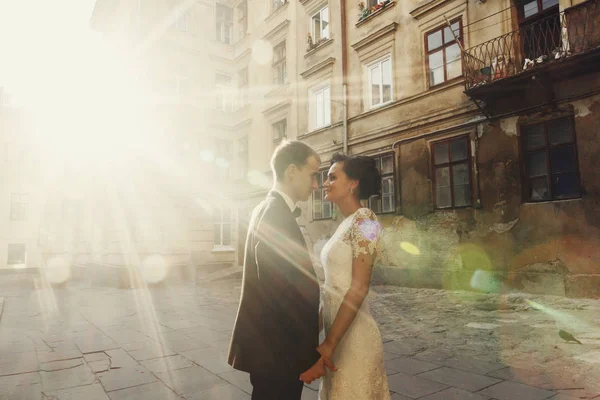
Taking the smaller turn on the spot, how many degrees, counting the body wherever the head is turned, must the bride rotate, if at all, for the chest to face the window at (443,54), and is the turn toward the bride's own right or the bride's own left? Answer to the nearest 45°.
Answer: approximately 90° to the bride's own right

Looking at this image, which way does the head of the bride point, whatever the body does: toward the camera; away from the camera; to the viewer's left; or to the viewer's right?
to the viewer's left

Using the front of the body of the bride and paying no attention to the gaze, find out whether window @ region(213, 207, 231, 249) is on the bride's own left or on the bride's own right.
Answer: on the bride's own right

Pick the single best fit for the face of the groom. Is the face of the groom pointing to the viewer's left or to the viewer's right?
to the viewer's right

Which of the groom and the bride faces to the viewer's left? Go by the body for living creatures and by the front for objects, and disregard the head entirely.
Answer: the bride

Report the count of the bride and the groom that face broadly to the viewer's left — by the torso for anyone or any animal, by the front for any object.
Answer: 1

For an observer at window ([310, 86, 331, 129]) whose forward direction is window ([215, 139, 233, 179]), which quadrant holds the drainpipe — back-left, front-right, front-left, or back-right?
back-left

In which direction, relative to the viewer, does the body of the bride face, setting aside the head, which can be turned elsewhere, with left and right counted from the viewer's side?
facing to the left of the viewer

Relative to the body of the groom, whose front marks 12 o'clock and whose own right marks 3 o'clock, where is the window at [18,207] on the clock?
The window is roughly at 8 o'clock from the groom.

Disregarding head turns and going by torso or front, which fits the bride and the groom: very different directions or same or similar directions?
very different directions

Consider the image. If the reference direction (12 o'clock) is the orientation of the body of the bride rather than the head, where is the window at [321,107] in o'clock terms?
The window is roughly at 3 o'clock from the bride.

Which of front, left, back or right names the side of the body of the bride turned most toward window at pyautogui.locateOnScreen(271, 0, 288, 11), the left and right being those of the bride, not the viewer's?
right

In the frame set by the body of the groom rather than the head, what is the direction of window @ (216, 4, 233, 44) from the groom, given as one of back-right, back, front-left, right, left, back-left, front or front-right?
left

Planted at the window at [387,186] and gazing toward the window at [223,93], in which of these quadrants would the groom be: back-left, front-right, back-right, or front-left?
back-left

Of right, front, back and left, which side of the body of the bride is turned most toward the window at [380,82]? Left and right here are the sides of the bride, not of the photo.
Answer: right

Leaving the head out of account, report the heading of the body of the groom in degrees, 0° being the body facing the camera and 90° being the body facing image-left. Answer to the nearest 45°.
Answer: approximately 270°

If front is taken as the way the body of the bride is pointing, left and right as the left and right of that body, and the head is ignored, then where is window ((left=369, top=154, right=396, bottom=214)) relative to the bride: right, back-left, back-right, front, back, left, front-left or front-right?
right

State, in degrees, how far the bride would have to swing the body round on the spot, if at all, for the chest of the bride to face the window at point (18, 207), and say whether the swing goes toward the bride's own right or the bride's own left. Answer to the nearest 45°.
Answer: approximately 45° to the bride's own right

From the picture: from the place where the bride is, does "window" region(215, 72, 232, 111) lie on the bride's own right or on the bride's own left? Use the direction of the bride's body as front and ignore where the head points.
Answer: on the bride's own right
